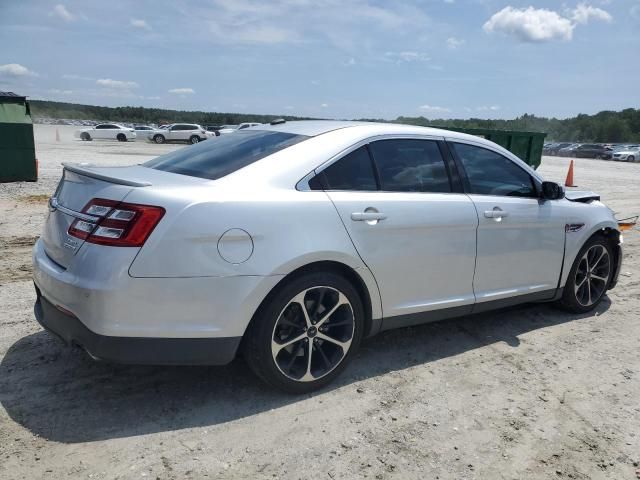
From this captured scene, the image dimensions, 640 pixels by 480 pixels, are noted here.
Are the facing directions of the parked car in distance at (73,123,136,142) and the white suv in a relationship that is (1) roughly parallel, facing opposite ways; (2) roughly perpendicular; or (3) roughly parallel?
roughly parallel

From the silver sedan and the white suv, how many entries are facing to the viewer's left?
1

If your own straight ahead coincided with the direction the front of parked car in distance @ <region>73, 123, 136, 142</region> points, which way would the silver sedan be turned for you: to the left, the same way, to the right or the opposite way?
the opposite way

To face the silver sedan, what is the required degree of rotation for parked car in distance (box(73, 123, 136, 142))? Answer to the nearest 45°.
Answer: approximately 90° to its left

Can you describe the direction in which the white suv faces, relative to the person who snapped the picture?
facing to the left of the viewer

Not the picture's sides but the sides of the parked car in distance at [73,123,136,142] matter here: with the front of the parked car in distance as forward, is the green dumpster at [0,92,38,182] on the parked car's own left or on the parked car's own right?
on the parked car's own left

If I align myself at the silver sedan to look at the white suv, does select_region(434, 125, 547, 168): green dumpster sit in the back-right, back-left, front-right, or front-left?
front-right

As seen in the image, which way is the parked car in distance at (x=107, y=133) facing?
to the viewer's left

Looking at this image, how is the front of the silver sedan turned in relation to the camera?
facing away from the viewer and to the right of the viewer

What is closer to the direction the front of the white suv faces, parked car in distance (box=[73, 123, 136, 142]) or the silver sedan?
the parked car in distance

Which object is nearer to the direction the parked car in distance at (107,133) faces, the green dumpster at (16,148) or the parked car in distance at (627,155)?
the green dumpster

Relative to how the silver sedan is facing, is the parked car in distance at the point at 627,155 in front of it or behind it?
in front
